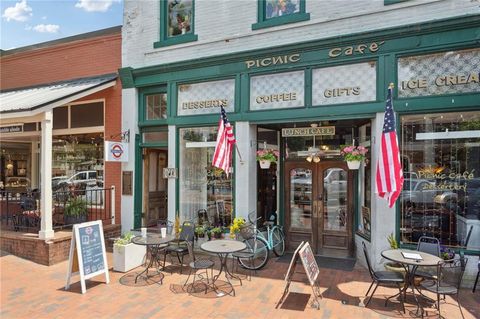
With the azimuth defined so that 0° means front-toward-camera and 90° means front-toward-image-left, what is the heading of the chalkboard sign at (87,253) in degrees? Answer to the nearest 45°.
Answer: approximately 315°

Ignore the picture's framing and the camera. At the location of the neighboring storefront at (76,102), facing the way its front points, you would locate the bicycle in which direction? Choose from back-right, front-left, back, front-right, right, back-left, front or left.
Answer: left

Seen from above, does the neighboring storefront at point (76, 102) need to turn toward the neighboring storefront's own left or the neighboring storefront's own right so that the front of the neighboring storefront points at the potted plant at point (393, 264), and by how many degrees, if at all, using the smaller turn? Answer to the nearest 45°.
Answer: approximately 90° to the neighboring storefront's own left

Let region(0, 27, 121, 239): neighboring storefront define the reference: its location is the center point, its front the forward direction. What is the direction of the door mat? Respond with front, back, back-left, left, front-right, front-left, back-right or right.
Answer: left

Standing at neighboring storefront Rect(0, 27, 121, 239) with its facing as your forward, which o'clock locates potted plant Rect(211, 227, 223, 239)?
The potted plant is roughly at 9 o'clock from the neighboring storefront.

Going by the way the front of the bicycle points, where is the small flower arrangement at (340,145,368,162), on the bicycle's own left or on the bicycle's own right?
on the bicycle's own left

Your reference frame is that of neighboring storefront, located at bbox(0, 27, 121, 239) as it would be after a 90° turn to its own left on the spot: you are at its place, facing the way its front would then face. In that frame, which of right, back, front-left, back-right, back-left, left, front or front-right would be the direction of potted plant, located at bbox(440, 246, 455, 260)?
front

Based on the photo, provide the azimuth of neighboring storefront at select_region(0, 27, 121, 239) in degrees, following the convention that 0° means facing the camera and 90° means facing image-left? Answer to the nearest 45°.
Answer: approximately 45°

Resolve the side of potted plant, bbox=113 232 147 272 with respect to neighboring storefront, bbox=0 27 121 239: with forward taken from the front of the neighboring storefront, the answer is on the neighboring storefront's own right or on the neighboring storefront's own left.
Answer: on the neighboring storefront's own left

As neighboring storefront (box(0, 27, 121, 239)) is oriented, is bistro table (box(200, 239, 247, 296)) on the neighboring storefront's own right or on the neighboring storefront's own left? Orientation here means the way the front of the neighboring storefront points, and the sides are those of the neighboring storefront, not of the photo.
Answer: on the neighboring storefront's own left
